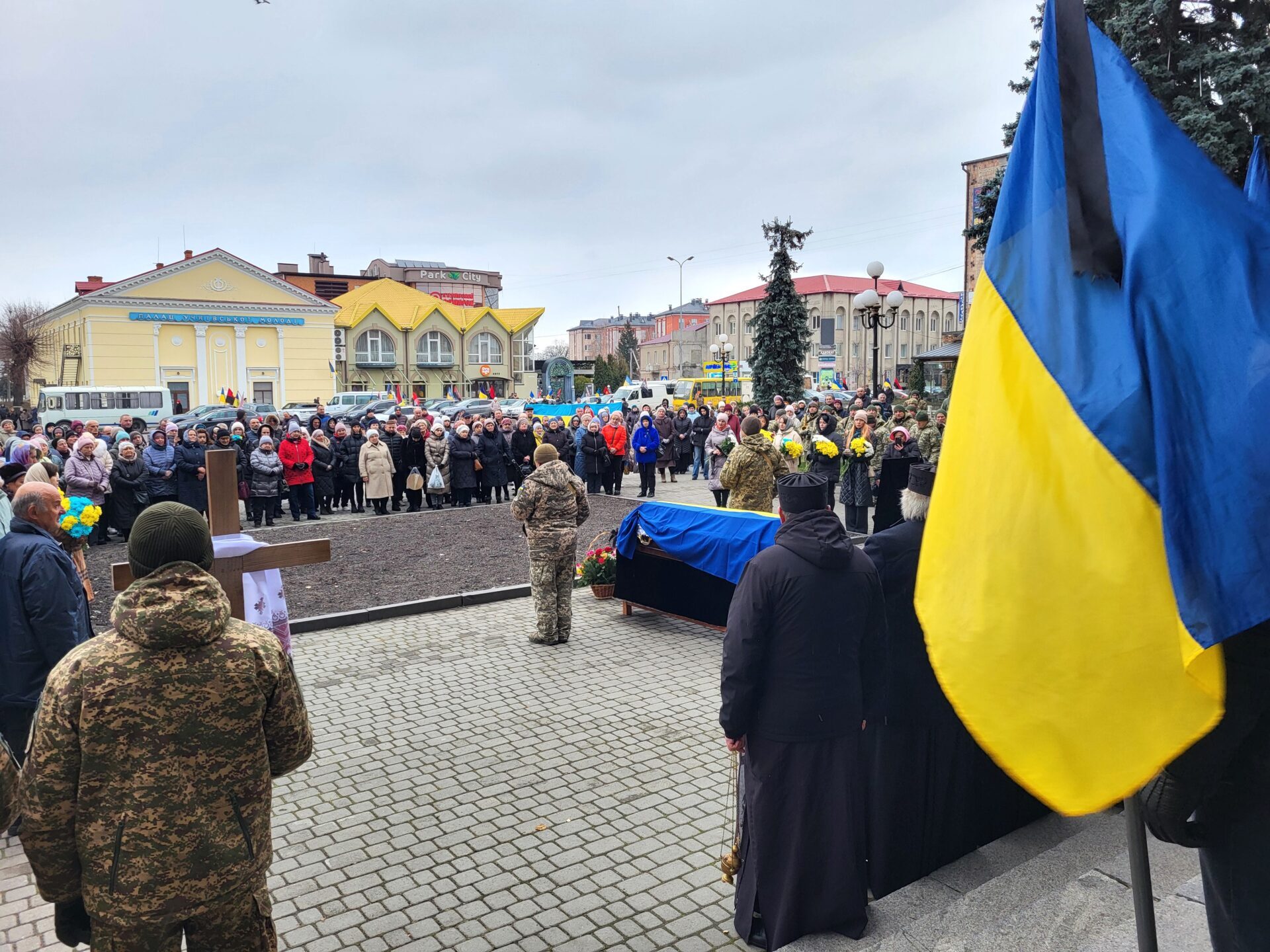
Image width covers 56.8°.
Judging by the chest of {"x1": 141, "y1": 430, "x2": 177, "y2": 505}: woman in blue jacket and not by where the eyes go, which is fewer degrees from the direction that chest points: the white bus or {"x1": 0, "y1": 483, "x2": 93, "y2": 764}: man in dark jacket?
the man in dark jacket

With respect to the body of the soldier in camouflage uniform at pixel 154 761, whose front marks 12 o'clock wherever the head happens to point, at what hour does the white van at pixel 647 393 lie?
The white van is roughly at 1 o'clock from the soldier in camouflage uniform.

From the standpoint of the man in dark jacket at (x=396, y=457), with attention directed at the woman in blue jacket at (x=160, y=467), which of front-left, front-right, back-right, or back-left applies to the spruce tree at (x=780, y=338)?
back-right

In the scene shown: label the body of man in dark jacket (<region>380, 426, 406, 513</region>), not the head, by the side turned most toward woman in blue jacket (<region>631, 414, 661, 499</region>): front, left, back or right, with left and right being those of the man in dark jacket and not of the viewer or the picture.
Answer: left

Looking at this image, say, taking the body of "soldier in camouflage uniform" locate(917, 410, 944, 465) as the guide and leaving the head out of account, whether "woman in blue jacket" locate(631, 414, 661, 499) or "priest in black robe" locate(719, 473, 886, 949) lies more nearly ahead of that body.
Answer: the priest in black robe

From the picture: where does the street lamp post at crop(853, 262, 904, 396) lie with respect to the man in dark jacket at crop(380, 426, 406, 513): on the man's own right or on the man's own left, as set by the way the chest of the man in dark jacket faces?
on the man's own left

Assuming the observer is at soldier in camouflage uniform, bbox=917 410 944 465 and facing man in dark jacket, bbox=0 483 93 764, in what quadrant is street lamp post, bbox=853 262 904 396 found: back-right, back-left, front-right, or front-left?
back-right

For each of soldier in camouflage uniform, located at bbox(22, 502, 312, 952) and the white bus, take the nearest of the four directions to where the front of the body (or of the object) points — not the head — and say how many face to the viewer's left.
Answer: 1

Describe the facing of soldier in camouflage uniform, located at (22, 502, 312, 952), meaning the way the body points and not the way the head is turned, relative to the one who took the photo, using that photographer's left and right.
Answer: facing away from the viewer

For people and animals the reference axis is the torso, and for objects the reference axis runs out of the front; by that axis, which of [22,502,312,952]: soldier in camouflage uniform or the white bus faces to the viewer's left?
the white bus

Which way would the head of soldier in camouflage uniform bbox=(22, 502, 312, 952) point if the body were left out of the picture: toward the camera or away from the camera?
away from the camera

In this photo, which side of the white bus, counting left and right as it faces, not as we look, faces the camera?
left

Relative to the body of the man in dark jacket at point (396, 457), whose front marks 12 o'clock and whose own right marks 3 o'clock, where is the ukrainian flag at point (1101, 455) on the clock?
The ukrainian flag is roughly at 12 o'clock from the man in dark jacket.
